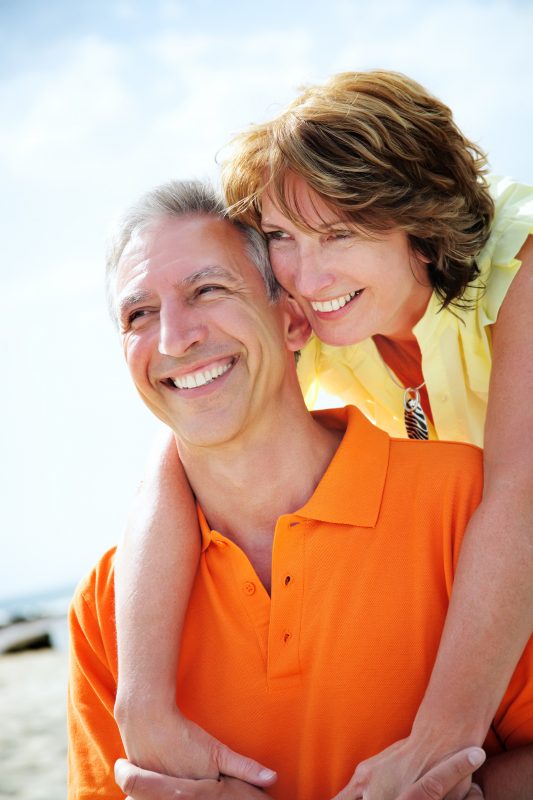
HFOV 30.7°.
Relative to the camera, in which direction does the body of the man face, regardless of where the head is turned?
toward the camera

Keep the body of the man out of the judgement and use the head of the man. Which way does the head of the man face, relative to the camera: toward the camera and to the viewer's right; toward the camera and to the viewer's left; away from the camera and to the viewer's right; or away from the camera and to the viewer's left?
toward the camera and to the viewer's left

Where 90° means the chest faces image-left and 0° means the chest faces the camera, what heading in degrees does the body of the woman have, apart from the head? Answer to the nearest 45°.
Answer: approximately 45°
